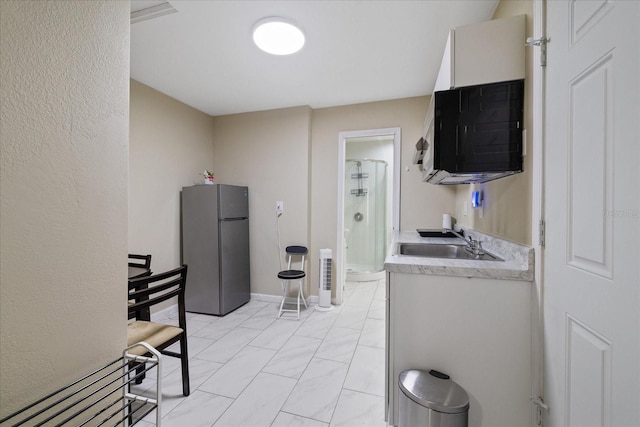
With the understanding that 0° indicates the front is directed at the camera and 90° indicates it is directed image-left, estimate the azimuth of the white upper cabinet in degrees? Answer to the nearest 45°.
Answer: approximately 90°

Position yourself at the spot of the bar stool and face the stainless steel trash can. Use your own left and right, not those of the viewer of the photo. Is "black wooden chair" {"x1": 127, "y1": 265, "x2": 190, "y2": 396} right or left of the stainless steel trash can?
right

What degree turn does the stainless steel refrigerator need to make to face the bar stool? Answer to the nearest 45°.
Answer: approximately 45° to its left

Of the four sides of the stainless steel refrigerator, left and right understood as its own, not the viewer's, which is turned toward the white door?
front

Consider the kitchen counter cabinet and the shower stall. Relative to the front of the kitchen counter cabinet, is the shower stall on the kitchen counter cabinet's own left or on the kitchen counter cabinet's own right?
on the kitchen counter cabinet's own right

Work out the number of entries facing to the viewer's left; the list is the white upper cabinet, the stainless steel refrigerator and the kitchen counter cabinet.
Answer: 2

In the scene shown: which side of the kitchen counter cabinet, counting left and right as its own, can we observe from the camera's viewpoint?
left

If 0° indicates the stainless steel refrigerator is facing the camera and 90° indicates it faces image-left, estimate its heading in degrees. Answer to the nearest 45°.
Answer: approximately 315°

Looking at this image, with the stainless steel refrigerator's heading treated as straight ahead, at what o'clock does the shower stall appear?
The shower stall is roughly at 10 o'clock from the stainless steel refrigerator.

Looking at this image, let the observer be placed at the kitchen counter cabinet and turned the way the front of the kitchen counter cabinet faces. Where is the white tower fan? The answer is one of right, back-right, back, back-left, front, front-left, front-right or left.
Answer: front-right

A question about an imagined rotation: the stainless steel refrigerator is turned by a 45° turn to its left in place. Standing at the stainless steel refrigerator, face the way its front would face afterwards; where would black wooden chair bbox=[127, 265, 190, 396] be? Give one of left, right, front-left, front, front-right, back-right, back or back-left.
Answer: right
